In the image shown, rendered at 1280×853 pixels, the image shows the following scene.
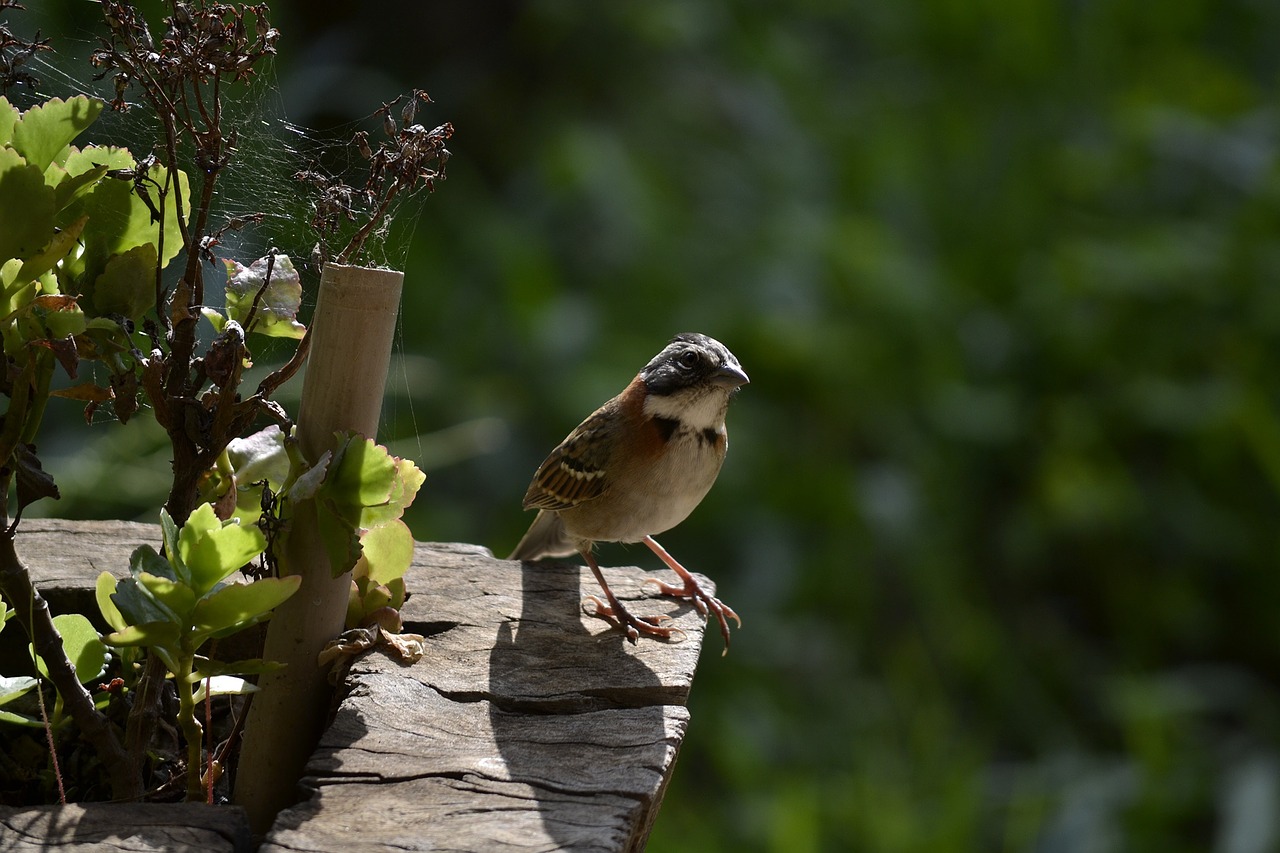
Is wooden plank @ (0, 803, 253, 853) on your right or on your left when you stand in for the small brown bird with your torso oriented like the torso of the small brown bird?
on your right

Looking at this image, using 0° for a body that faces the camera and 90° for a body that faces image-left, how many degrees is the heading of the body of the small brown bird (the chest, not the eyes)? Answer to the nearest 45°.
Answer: approximately 315°

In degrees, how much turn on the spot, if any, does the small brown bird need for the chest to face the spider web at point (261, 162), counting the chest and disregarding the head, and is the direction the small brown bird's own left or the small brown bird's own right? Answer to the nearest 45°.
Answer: approximately 90° to the small brown bird's own right
